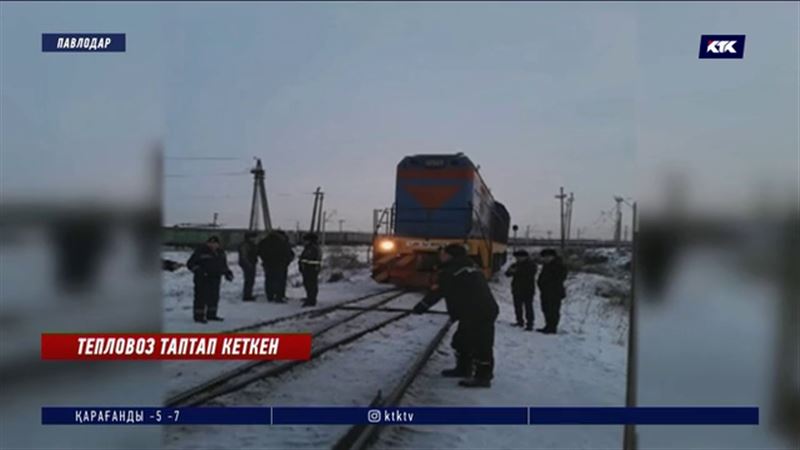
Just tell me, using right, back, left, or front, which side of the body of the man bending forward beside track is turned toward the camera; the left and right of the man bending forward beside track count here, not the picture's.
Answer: left

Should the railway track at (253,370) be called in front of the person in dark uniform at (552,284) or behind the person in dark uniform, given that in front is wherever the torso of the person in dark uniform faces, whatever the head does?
in front

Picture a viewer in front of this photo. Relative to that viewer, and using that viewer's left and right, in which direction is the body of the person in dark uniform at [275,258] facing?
facing away from the viewer

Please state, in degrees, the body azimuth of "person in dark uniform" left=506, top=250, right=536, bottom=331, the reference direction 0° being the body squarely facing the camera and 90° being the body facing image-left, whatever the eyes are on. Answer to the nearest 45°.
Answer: approximately 45°
